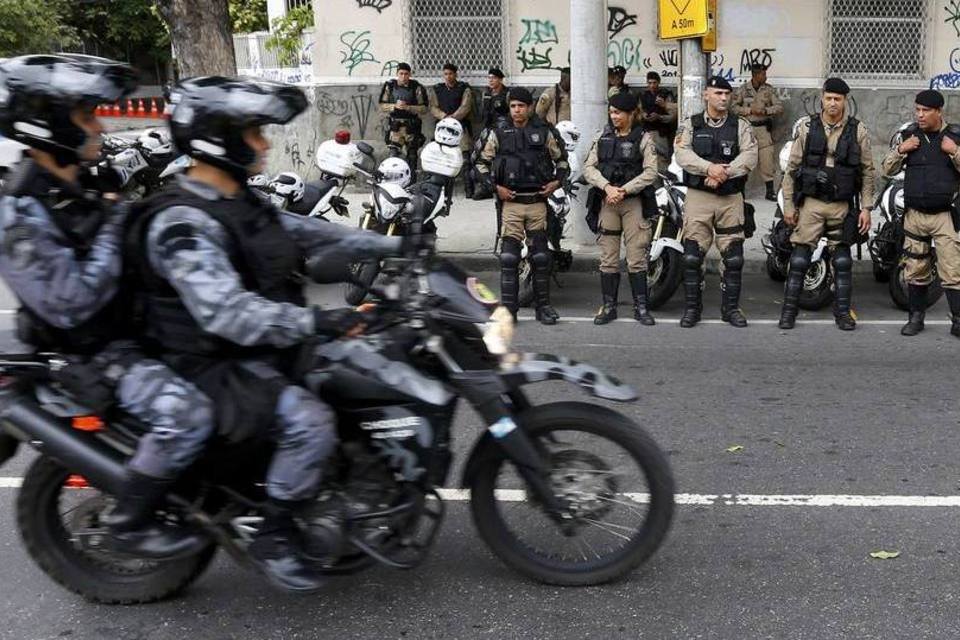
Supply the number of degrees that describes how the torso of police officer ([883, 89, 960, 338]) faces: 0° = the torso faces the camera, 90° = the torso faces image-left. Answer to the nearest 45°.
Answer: approximately 0°

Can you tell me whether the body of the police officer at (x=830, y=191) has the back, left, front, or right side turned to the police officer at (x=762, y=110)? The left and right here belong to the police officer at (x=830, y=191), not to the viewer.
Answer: back

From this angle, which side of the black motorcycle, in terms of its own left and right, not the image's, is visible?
right

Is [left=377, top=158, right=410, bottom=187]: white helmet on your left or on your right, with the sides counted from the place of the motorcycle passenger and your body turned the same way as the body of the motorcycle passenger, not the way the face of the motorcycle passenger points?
on your left

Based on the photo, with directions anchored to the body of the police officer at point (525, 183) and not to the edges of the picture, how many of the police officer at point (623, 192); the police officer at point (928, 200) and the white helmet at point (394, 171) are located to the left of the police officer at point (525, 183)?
2

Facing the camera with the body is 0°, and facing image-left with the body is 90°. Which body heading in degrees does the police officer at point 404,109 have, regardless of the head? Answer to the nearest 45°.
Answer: approximately 0°

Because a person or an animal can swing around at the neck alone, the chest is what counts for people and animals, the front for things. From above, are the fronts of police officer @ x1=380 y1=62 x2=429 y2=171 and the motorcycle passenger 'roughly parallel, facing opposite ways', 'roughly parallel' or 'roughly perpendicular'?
roughly perpendicular

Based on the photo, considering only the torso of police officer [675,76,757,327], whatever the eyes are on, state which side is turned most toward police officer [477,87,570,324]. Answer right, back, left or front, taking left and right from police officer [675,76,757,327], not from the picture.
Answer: right

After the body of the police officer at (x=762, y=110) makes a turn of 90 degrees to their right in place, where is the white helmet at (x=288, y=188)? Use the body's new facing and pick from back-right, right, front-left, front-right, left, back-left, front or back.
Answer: front-left

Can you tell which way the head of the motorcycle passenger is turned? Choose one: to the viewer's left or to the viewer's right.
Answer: to the viewer's right

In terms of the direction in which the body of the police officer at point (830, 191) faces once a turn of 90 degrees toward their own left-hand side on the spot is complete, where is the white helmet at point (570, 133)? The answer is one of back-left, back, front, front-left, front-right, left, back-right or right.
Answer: back-left

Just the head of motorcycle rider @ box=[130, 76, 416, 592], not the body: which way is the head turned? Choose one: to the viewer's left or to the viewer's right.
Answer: to the viewer's right

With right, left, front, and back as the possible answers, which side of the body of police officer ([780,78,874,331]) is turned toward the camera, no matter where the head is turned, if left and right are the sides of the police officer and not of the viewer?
front

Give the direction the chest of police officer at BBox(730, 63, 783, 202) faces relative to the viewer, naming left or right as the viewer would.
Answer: facing the viewer

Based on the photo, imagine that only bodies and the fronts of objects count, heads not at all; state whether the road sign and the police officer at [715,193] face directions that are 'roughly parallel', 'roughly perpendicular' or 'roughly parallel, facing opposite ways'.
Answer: roughly parallel

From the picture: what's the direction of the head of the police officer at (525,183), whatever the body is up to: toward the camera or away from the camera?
toward the camera

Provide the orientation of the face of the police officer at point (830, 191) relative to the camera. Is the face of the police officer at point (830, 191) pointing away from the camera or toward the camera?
toward the camera

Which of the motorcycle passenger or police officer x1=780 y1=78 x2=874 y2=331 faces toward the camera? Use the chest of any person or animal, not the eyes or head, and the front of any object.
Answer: the police officer

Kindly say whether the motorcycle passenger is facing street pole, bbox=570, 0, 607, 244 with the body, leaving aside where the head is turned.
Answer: no

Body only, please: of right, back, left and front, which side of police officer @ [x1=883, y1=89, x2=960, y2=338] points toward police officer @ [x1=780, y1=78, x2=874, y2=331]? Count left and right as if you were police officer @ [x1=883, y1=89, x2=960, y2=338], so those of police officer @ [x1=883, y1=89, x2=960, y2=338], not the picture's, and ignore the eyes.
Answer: right

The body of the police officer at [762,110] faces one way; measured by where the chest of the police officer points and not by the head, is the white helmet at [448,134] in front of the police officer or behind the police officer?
in front

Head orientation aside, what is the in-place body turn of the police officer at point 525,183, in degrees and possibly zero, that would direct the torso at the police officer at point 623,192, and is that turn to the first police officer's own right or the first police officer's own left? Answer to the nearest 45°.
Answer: approximately 90° to the first police officer's own left
